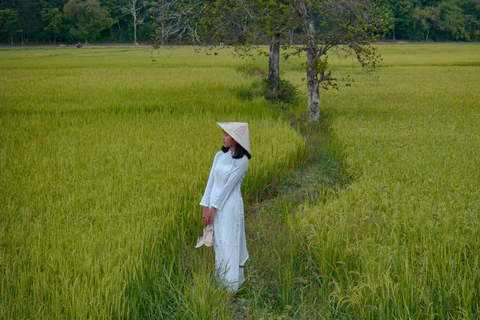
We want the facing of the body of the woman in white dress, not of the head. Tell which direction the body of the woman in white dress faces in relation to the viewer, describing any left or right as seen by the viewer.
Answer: facing the viewer and to the left of the viewer

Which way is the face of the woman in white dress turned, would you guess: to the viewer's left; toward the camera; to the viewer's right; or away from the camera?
to the viewer's left

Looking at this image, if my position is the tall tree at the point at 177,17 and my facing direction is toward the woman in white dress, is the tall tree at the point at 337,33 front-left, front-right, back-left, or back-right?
front-left

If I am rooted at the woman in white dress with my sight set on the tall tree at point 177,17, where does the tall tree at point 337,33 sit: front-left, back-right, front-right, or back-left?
front-right

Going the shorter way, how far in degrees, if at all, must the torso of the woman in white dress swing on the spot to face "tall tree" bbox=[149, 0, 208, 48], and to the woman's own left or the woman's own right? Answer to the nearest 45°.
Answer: approximately 135° to the woman's own right

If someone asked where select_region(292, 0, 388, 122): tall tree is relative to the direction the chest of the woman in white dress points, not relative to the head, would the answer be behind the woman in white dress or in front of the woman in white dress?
behind
